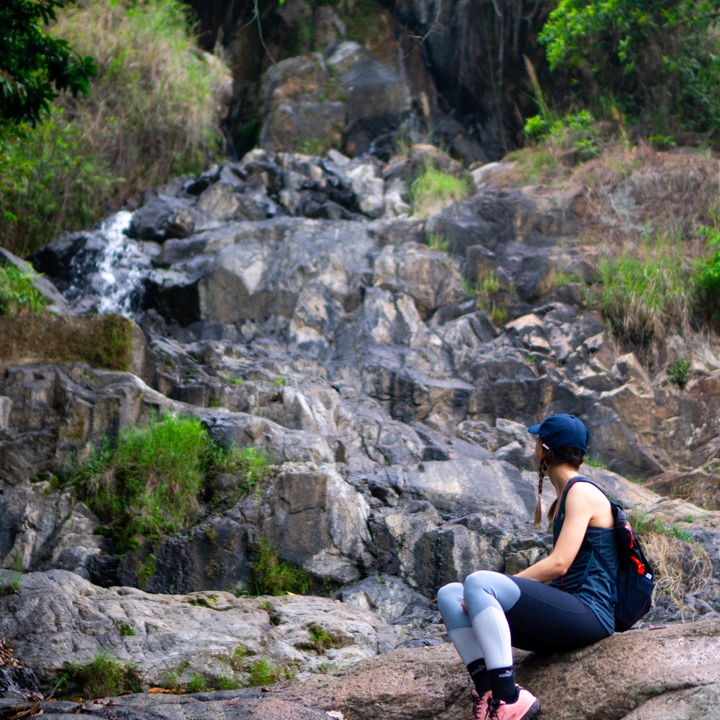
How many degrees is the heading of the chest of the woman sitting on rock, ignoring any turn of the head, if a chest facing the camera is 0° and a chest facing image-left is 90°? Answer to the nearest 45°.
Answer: approximately 90°

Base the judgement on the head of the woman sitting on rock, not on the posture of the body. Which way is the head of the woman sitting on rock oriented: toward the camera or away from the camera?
away from the camera

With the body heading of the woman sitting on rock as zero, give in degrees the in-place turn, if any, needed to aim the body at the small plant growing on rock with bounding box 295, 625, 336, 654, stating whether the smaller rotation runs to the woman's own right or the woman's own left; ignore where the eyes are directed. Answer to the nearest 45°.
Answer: approximately 45° to the woman's own right

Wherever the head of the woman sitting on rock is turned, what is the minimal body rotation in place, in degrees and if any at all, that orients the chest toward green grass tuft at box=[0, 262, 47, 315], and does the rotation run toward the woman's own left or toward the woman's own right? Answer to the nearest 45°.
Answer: approximately 45° to the woman's own right

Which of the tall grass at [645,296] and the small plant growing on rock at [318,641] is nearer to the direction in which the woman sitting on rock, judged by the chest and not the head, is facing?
the small plant growing on rock

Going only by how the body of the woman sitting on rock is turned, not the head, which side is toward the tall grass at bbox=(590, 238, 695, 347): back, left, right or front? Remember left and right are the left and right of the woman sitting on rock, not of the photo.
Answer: right

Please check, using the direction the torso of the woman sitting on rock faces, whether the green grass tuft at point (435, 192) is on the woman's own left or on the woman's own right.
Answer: on the woman's own right
